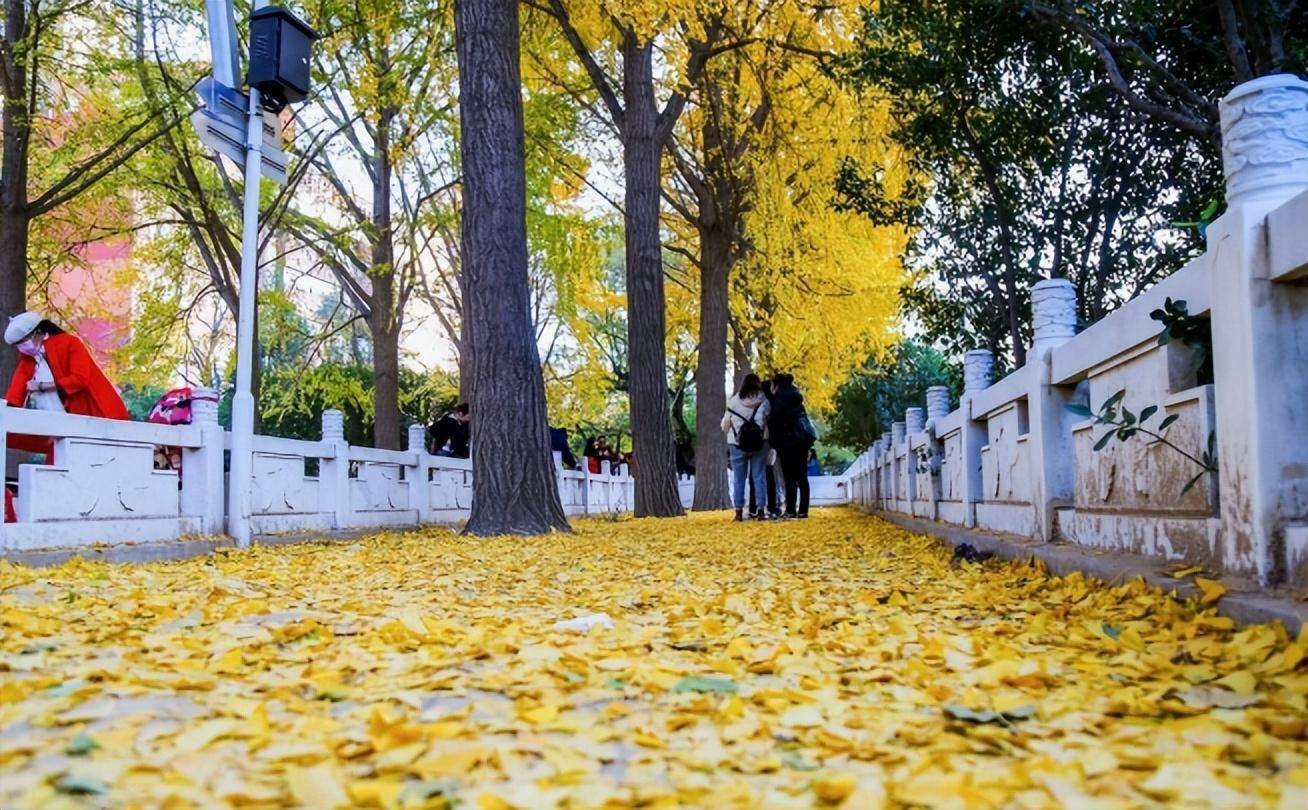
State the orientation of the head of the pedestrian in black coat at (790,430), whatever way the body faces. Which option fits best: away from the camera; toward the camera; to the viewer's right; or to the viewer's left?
away from the camera

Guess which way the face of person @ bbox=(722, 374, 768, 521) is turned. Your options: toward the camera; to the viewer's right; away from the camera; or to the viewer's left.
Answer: away from the camera

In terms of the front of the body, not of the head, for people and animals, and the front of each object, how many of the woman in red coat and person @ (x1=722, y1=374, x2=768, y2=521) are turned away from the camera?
1

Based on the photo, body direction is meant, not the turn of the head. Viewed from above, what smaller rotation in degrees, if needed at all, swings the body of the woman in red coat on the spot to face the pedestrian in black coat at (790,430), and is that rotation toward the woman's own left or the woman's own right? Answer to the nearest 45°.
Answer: approximately 135° to the woman's own left

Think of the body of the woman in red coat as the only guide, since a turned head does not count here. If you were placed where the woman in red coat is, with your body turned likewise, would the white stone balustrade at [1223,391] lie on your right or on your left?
on your left

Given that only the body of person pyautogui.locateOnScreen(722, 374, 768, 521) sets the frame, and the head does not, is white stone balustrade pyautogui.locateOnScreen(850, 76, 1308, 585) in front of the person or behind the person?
behind

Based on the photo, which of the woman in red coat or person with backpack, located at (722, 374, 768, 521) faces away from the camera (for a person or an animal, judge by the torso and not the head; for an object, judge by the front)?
the person with backpack

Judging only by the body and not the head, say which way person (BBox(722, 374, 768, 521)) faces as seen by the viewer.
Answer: away from the camera
